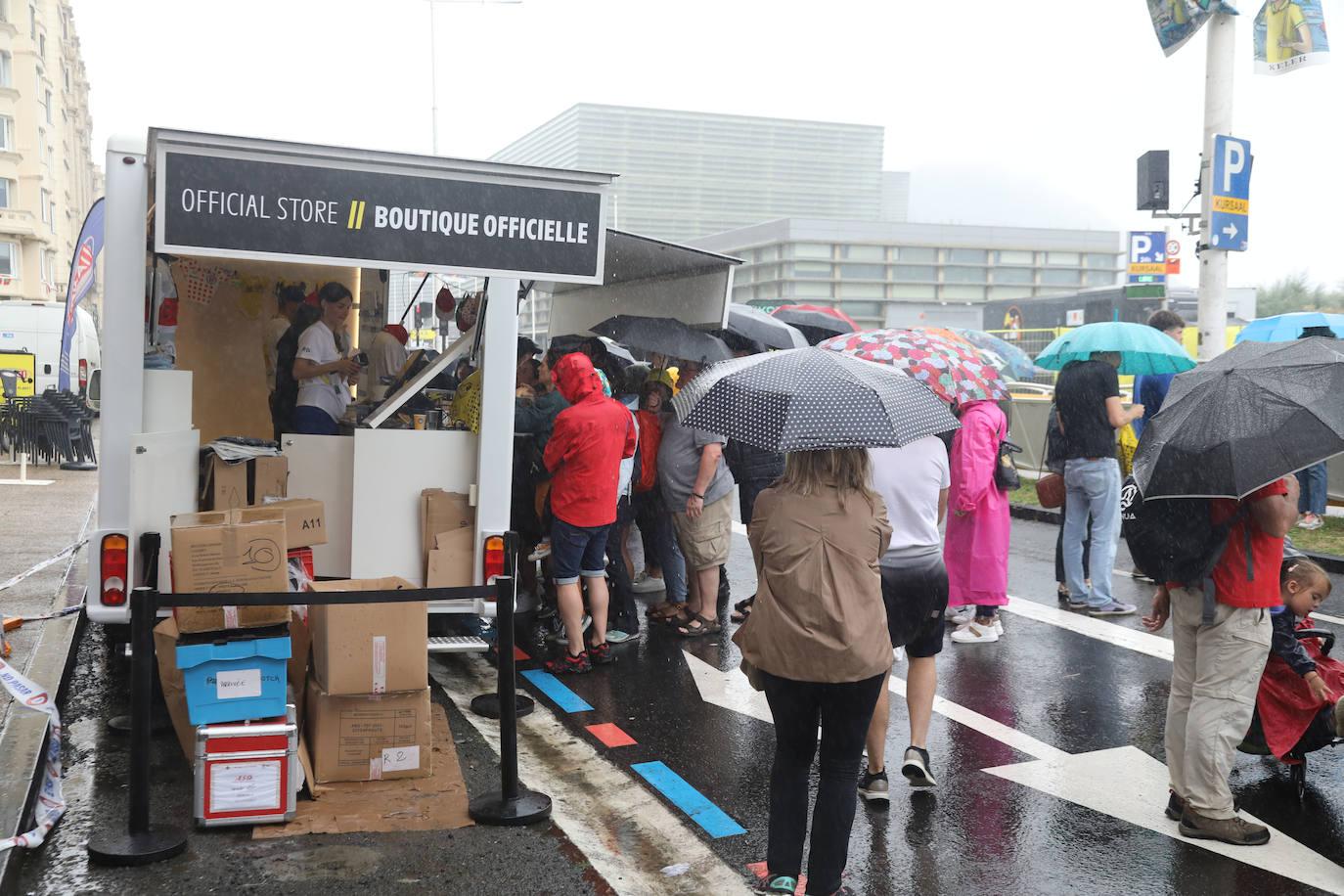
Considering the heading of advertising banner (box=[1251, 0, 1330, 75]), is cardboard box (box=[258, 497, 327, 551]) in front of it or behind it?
in front

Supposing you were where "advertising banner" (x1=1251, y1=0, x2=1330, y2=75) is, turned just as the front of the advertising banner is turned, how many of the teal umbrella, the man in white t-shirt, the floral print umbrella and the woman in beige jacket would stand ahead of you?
4

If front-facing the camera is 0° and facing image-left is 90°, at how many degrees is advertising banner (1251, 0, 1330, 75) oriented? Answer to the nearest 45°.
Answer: approximately 0°

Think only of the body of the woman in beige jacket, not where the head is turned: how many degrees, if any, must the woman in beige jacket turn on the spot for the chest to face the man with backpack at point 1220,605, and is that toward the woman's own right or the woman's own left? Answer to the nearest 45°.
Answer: approximately 45° to the woman's own right

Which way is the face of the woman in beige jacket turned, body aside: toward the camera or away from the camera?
away from the camera

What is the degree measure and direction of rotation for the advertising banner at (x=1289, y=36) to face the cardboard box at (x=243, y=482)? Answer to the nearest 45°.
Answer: approximately 45° to its right

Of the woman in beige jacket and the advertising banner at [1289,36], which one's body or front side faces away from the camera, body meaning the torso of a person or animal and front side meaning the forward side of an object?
the woman in beige jacket

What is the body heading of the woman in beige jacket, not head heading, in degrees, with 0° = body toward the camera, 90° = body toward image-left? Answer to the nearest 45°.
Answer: approximately 180°

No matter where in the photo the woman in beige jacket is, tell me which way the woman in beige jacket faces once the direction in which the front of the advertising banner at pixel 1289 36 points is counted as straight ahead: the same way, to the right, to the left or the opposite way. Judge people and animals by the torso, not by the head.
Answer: the opposite way

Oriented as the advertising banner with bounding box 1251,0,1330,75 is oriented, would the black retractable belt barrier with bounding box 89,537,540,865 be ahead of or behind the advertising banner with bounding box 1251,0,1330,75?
ahead

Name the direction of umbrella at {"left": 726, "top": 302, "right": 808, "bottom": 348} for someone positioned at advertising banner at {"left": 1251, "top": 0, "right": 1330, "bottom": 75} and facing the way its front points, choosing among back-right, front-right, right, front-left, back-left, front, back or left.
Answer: front-right

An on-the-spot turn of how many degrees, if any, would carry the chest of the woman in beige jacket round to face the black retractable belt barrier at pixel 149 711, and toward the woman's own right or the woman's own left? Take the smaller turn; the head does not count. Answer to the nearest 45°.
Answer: approximately 90° to the woman's own left

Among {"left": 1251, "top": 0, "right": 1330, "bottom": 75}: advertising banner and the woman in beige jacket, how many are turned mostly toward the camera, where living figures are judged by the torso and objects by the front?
1

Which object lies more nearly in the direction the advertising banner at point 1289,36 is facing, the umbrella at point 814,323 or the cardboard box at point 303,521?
the cardboard box
